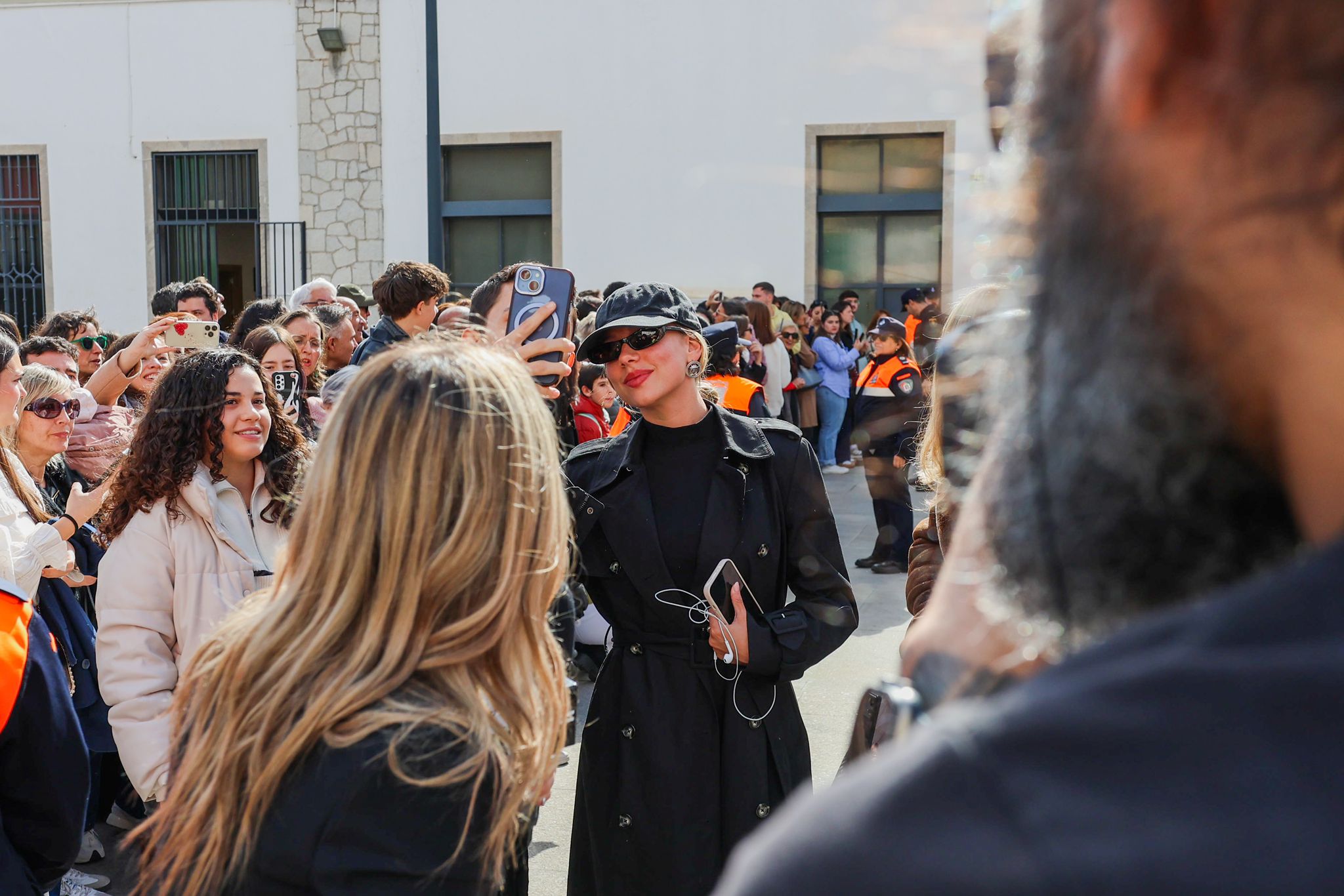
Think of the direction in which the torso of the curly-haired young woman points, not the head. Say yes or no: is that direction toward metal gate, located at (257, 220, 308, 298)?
no

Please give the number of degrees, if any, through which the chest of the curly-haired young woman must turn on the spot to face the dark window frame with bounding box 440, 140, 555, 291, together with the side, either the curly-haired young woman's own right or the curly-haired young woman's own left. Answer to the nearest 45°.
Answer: approximately 135° to the curly-haired young woman's own left

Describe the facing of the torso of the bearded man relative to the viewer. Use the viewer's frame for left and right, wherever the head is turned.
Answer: facing away from the viewer and to the left of the viewer

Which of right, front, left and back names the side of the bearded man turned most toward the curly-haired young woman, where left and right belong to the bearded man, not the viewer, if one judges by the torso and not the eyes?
front

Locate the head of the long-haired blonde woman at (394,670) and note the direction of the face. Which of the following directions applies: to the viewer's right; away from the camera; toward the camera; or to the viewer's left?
away from the camera

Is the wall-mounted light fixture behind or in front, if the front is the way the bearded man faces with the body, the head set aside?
in front

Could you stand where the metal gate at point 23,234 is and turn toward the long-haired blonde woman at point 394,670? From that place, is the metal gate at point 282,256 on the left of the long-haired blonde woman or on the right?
left

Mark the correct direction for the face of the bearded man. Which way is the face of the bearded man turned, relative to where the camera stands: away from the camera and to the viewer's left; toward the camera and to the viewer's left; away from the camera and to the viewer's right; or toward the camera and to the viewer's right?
away from the camera and to the viewer's left

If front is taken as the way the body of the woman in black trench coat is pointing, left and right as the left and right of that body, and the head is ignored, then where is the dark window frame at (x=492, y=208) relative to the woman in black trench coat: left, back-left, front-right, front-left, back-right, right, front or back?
back

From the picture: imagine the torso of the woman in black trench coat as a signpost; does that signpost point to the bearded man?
yes

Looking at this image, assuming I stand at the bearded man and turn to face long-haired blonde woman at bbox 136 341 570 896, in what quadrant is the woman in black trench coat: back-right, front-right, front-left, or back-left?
front-right

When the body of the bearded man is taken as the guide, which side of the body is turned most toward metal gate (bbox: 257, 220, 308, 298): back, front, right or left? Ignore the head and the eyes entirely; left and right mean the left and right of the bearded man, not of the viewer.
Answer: front

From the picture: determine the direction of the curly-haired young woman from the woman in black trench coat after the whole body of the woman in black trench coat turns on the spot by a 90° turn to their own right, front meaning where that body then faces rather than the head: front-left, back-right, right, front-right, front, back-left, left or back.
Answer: front

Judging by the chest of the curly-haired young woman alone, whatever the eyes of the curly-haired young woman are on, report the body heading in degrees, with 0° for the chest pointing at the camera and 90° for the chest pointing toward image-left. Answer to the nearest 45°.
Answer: approximately 315°

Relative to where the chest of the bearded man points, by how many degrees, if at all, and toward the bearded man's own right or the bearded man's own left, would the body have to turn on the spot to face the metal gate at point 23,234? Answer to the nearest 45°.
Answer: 0° — they already face it

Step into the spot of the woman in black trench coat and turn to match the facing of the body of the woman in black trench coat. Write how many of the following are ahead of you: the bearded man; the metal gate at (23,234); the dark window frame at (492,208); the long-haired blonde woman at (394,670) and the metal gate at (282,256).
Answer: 2

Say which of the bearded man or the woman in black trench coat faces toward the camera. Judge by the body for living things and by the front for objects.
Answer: the woman in black trench coat

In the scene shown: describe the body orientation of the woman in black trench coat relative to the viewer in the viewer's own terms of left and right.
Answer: facing the viewer

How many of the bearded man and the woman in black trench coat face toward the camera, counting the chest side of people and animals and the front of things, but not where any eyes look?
1
